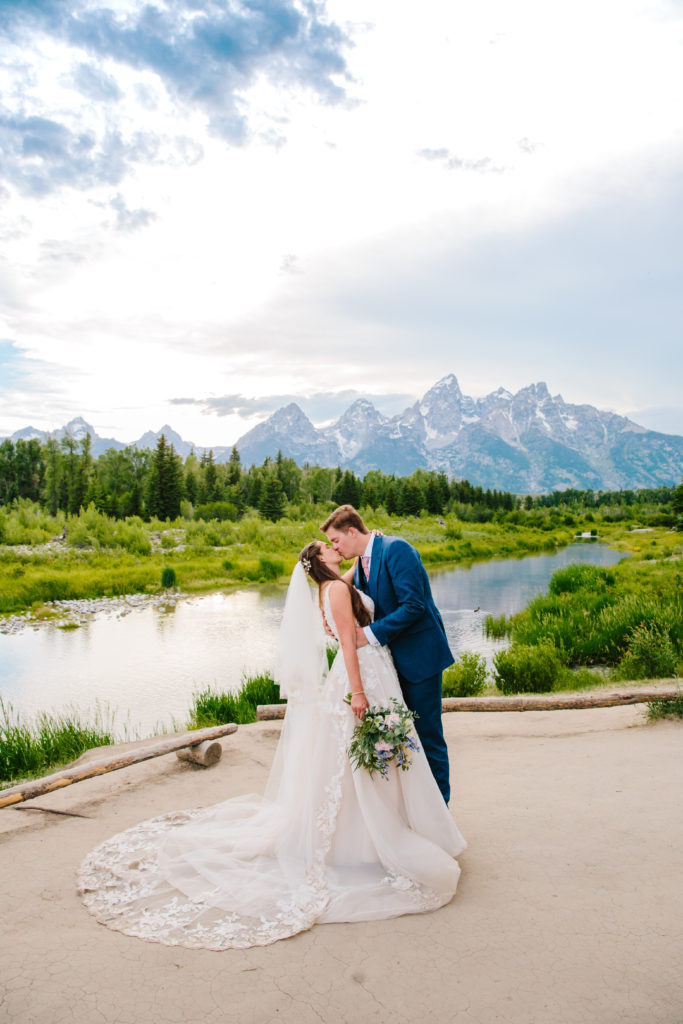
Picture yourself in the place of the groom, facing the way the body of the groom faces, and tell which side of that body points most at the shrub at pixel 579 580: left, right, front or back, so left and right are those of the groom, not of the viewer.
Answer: right

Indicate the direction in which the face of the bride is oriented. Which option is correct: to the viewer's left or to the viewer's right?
to the viewer's right

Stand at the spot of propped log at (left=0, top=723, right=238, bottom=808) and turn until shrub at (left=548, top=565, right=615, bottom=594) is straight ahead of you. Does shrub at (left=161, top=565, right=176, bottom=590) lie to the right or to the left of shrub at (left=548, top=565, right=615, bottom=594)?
left

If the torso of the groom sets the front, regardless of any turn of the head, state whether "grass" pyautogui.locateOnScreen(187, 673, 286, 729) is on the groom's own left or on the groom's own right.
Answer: on the groom's own right

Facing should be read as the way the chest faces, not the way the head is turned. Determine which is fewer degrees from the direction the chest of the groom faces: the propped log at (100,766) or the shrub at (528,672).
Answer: the propped log

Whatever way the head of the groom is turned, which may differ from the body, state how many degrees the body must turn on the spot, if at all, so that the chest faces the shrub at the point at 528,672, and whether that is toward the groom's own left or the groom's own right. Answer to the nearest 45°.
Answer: approximately 90° to the groom's own right

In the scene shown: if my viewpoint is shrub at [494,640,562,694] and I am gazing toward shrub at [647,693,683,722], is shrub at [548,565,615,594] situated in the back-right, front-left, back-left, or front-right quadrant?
back-left

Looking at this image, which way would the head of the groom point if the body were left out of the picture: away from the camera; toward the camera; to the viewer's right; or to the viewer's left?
to the viewer's left

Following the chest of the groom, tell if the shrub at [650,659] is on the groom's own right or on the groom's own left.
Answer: on the groom's own right

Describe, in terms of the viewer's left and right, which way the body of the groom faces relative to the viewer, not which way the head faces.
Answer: facing to the left of the viewer

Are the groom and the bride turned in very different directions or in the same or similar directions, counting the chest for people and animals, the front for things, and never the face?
very different directions

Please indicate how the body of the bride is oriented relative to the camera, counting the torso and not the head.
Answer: to the viewer's right
